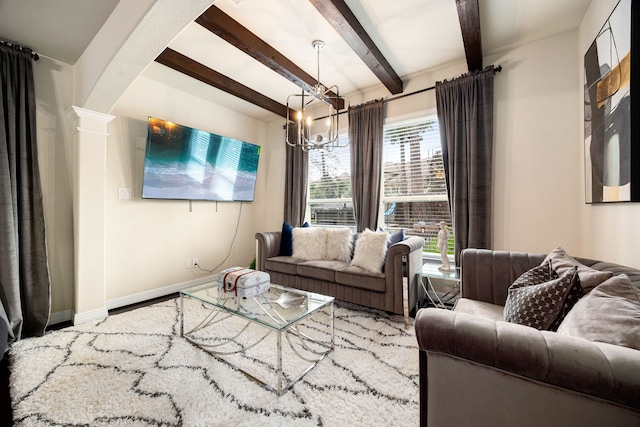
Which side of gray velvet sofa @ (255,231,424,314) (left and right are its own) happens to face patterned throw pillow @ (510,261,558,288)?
left

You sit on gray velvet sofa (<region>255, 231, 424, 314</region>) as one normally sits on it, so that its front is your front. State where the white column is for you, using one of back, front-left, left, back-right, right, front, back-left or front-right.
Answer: front-right

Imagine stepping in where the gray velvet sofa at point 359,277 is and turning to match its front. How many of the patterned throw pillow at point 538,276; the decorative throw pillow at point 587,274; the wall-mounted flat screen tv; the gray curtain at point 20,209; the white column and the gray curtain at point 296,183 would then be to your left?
2

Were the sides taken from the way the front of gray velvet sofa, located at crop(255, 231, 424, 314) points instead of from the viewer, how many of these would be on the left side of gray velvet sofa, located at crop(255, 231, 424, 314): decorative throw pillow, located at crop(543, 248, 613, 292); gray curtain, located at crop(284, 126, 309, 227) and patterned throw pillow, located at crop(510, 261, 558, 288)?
2

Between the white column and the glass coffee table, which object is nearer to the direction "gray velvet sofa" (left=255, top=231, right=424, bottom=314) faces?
the glass coffee table

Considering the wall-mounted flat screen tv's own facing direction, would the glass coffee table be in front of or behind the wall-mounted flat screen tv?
in front

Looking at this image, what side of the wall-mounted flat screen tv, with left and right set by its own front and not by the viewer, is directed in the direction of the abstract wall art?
front

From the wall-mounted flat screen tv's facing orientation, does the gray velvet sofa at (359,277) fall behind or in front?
in front

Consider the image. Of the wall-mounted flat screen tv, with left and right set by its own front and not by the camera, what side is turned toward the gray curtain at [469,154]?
front

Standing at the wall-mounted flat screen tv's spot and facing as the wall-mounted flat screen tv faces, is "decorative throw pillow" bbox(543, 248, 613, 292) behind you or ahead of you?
ahead

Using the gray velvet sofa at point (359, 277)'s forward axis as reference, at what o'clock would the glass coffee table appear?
The glass coffee table is roughly at 12 o'clock from the gray velvet sofa.

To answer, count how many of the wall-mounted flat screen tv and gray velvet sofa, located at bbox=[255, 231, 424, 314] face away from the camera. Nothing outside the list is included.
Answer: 0

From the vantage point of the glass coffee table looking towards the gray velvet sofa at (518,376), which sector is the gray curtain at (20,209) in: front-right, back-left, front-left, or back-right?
back-right

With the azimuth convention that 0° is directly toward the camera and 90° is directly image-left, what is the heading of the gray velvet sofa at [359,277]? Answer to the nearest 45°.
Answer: approximately 45°

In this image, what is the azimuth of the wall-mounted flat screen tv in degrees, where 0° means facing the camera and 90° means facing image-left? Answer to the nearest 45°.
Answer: approximately 315°
